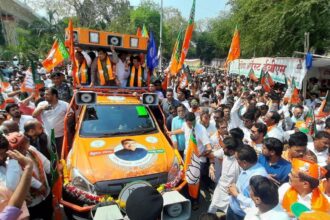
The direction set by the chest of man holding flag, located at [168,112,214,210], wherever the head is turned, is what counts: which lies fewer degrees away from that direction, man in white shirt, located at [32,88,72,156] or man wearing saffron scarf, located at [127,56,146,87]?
the man in white shirt

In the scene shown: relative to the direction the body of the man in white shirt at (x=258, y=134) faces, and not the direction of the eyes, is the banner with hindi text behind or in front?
behind

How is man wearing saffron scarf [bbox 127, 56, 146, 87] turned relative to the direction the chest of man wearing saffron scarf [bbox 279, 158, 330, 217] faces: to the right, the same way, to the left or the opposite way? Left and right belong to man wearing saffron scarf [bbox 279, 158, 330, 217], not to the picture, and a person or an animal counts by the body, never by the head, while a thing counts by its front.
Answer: to the left

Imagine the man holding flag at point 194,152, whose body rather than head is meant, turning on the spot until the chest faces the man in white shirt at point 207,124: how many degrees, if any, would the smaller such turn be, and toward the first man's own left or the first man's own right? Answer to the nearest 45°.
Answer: approximately 135° to the first man's own right

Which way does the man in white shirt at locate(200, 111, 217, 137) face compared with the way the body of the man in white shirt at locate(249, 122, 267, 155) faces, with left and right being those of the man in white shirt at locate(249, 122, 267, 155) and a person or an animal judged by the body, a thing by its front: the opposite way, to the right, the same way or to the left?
the same way

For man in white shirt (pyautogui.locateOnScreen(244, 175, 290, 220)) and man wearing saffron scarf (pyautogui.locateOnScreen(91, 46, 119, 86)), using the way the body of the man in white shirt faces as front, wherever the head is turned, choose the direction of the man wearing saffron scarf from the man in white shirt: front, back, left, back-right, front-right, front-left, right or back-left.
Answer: front

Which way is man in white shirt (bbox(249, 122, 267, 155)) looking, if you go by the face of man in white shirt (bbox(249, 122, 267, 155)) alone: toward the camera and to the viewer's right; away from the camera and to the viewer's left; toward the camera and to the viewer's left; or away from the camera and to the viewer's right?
toward the camera and to the viewer's left

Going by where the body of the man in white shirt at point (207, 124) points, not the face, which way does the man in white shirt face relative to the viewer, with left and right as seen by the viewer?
facing the viewer and to the left of the viewer

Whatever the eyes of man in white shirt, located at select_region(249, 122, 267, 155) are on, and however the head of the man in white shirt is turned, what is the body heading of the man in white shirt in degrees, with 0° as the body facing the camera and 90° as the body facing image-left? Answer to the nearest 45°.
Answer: approximately 45°

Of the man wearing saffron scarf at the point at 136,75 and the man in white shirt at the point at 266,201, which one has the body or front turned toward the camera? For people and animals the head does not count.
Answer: the man wearing saffron scarf

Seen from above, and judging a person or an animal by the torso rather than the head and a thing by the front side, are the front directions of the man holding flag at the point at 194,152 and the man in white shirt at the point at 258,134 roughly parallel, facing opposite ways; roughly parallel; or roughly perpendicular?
roughly parallel

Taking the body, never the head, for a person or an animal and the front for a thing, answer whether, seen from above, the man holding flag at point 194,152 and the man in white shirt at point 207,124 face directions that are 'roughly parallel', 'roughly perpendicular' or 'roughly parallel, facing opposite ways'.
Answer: roughly parallel

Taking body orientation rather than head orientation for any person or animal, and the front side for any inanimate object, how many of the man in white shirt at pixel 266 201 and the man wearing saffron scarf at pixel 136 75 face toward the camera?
1

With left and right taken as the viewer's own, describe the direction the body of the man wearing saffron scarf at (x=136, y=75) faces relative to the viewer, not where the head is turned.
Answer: facing the viewer

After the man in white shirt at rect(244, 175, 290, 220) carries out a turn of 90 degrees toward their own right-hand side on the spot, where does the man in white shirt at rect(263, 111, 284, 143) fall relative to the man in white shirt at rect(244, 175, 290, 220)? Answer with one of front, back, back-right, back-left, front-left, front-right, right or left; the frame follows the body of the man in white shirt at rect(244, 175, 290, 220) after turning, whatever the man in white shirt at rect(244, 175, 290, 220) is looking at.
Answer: front-left

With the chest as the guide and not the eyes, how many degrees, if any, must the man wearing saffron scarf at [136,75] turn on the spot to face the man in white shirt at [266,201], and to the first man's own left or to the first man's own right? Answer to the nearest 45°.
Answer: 0° — they already face them

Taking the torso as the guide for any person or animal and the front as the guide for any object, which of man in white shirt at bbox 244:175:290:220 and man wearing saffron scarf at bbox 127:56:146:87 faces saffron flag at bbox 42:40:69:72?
the man in white shirt
